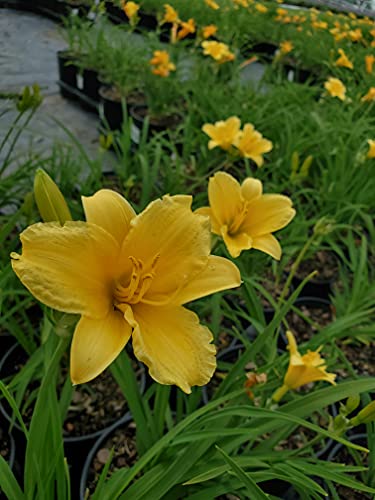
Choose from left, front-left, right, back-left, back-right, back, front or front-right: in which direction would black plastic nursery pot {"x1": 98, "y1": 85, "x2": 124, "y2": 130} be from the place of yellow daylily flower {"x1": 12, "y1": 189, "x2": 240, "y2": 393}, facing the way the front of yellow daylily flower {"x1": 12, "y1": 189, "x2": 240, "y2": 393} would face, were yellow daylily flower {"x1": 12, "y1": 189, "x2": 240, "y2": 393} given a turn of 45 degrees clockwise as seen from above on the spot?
back-right

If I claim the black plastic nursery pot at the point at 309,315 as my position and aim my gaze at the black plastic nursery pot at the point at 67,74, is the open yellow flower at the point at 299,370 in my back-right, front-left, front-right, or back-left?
back-left

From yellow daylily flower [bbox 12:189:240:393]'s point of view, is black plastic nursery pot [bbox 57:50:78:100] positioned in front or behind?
behind

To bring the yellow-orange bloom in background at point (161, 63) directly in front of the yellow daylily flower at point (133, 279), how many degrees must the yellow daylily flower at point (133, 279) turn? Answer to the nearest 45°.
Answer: approximately 180°

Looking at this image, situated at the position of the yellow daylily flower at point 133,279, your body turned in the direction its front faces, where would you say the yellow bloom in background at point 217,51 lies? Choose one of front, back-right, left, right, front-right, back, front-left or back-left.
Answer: back

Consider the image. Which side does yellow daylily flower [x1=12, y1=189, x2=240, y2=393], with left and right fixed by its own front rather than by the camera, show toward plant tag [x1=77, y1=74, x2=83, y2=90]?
back

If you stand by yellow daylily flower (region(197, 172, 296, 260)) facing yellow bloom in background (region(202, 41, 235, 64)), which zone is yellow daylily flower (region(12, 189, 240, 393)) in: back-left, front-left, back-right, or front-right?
back-left

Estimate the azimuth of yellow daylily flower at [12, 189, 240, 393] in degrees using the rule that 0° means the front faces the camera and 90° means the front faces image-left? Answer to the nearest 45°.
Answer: approximately 0°

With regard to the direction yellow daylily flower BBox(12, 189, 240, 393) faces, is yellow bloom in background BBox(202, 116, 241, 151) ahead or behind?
behind
